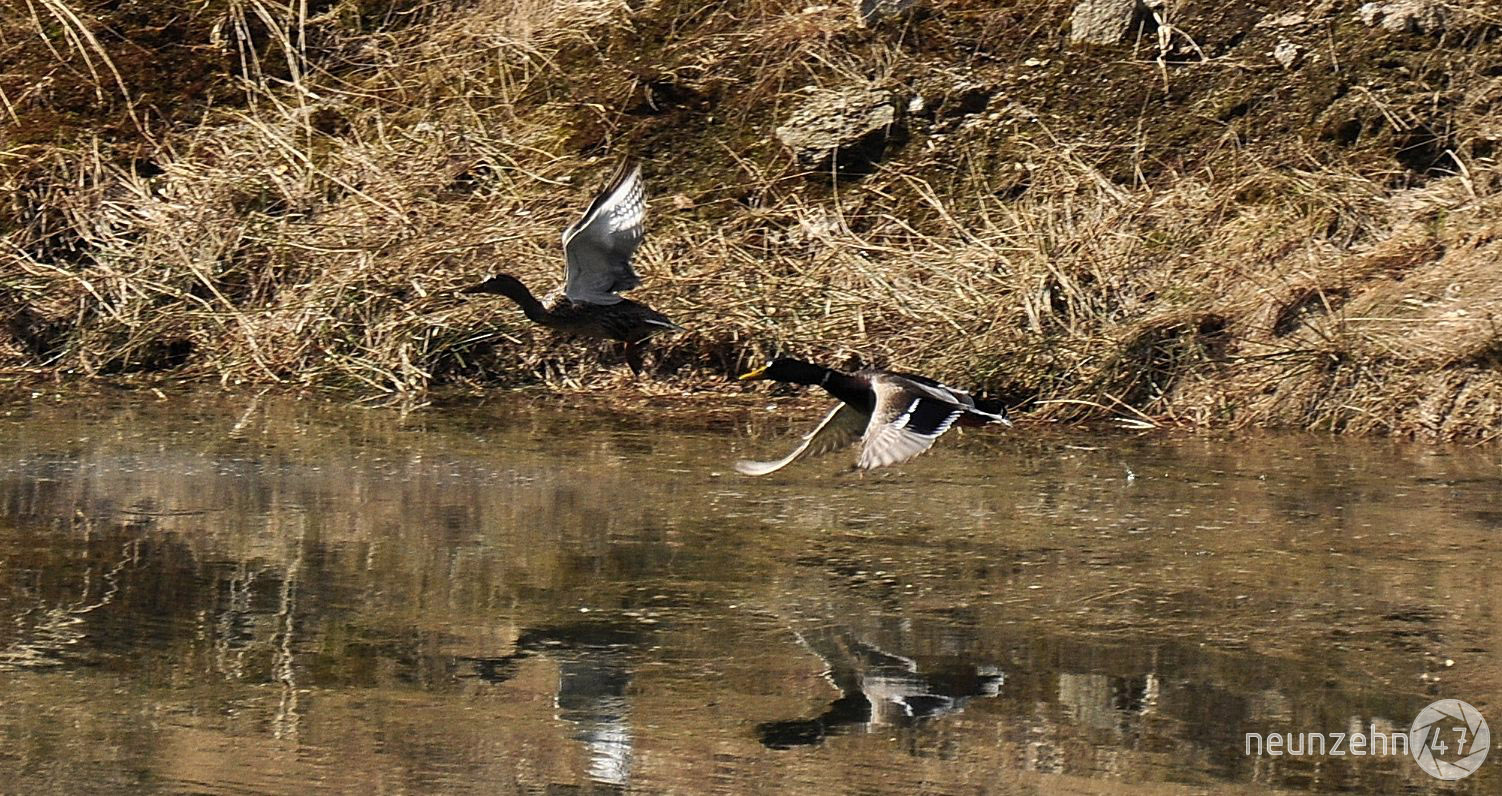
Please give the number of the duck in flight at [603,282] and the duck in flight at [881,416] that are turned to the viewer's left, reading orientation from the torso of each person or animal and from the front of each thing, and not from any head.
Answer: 2

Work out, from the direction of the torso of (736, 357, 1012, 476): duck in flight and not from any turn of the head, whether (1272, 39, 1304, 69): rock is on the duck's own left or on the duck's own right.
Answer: on the duck's own right

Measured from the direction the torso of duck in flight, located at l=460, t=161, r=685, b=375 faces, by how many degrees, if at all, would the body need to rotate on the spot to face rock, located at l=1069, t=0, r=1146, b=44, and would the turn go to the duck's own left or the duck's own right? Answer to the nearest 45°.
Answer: approximately 135° to the duck's own right

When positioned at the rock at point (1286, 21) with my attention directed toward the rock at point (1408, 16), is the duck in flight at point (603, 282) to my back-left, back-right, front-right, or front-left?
back-right

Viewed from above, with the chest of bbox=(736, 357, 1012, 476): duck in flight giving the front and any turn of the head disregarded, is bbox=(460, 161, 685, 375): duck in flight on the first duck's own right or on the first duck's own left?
on the first duck's own right

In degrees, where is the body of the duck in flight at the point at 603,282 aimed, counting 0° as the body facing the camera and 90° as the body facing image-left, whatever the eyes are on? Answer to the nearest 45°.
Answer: approximately 90°

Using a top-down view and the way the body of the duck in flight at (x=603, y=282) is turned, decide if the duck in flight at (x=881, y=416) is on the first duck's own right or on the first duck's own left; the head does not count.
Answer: on the first duck's own left

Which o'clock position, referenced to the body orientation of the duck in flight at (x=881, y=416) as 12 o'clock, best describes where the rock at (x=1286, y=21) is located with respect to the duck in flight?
The rock is roughly at 4 o'clock from the duck in flight.

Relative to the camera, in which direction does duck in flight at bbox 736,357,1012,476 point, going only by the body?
to the viewer's left
